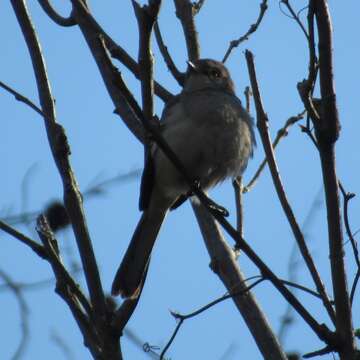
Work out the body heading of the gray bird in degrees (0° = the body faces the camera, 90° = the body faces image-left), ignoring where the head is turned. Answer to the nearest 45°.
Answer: approximately 315°
